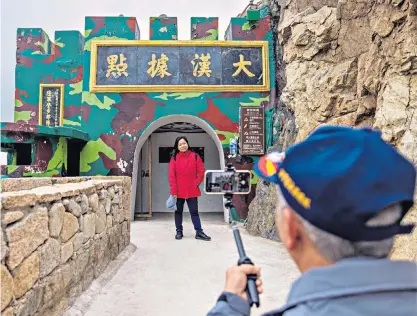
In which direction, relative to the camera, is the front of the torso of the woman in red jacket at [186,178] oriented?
toward the camera

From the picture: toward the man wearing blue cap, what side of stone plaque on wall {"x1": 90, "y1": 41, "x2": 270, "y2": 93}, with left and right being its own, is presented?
front

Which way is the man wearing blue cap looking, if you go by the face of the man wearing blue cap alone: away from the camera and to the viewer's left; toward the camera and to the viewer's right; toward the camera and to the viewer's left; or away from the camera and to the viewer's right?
away from the camera and to the viewer's left

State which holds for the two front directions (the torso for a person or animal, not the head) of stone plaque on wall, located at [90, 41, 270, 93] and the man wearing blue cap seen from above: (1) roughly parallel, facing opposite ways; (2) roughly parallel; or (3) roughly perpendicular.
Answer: roughly parallel, facing opposite ways

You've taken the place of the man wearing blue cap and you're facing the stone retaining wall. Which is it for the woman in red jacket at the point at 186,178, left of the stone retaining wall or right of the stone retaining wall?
right

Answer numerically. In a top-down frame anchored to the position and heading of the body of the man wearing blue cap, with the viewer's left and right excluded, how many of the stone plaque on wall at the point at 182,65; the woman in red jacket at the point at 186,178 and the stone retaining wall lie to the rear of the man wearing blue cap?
0

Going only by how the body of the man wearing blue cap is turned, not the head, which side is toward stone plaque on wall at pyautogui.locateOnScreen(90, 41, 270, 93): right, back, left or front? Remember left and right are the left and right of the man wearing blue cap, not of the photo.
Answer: front

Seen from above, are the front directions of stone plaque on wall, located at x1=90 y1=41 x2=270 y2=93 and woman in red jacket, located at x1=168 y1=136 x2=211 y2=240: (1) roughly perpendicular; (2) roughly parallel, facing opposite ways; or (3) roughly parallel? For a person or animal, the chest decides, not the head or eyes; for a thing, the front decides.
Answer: roughly parallel

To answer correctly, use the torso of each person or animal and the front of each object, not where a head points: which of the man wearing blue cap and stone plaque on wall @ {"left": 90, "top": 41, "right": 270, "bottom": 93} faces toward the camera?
the stone plaque on wall

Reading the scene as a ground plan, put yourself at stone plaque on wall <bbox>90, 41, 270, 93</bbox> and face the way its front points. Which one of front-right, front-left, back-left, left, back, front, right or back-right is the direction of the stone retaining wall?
front

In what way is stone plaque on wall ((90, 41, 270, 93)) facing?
toward the camera

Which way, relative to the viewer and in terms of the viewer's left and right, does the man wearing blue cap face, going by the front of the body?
facing away from the viewer and to the left of the viewer

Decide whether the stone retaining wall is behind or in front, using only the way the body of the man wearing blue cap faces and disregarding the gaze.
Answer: in front

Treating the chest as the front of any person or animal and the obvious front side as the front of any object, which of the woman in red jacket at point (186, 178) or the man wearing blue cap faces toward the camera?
the woman in red jacket

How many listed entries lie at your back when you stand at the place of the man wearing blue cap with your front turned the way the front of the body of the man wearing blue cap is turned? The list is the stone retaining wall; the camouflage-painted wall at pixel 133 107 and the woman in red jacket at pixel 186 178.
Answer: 0

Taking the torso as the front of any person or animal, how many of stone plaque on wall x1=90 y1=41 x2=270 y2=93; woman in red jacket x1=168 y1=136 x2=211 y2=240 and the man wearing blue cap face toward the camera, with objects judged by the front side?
2
